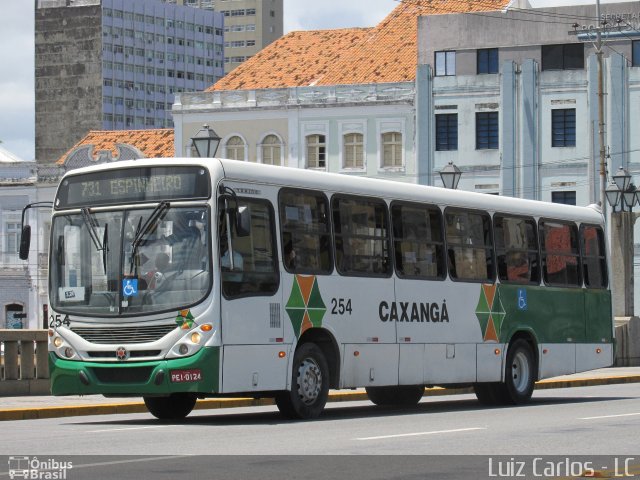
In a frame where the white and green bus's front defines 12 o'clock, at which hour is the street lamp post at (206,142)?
The street lamp post is roughly at 4 o'clock from the white and green bus.

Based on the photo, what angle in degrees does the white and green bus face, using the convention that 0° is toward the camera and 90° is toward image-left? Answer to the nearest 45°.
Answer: approximately 45°
